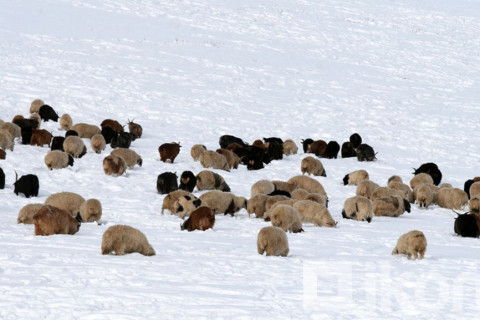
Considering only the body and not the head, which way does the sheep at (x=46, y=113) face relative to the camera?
to the viewer's right

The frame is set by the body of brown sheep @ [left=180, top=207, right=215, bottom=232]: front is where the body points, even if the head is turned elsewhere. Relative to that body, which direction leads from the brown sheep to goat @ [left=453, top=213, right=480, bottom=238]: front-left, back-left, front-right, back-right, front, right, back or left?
back

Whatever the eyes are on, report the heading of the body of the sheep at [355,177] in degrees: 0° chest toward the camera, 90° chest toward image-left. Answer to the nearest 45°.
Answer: approximately 90°

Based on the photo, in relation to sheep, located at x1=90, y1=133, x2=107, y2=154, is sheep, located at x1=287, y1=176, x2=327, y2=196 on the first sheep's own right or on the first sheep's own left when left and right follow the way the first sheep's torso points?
on the first sheep's own left

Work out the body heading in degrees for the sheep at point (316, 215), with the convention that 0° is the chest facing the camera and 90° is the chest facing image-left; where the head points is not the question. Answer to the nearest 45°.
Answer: approximately 270°

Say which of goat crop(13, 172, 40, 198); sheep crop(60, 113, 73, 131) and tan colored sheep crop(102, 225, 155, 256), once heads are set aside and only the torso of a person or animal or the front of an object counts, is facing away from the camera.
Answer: sheep crop(60, 113, 73, 131)

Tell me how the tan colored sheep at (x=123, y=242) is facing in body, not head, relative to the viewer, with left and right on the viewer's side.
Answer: facing to the right of the viewer

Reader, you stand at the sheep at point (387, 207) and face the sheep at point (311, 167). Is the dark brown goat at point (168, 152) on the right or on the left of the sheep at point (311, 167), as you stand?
left
